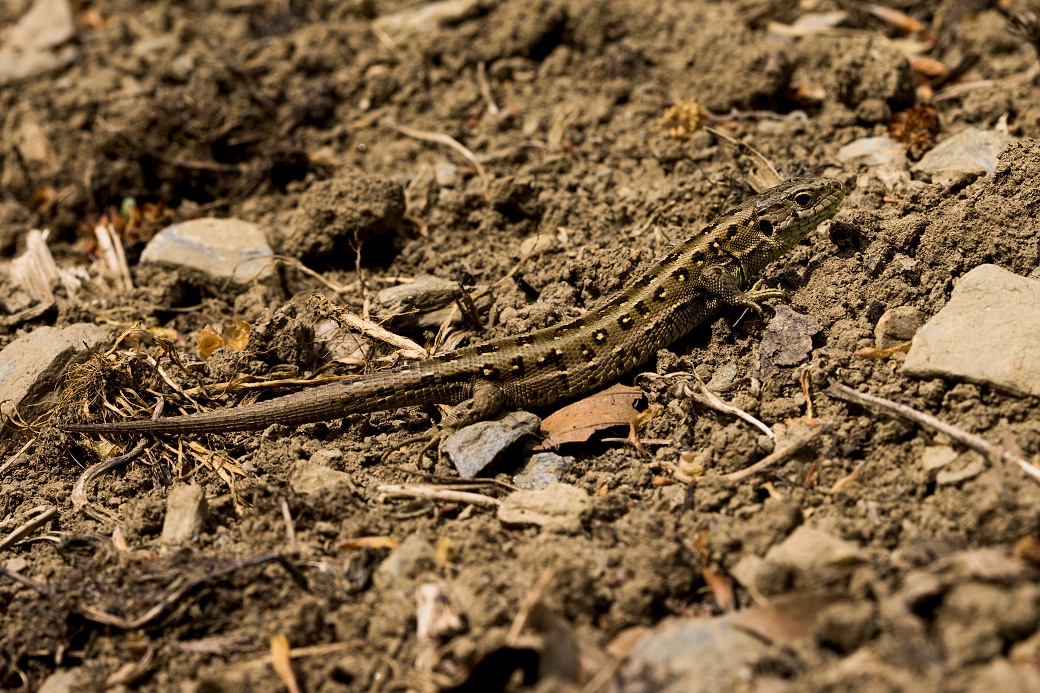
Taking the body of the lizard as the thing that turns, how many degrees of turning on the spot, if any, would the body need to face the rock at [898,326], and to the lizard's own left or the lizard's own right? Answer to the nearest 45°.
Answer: approximately 45° to the lizard's own right

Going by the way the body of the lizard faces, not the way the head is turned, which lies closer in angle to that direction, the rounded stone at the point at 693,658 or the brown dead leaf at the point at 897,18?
the brown dead leaf

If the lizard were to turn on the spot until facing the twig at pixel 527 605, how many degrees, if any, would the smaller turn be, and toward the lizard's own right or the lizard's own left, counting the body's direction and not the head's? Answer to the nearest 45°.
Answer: approximately 90° to the lizard's own right

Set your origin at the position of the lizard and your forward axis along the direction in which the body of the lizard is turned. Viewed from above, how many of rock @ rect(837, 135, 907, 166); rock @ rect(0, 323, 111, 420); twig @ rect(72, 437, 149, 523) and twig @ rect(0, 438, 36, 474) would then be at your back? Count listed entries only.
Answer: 3

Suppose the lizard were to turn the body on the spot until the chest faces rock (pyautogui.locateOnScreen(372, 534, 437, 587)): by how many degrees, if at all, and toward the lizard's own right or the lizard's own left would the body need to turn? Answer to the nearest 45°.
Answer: approximately 135° to the lizard's own right

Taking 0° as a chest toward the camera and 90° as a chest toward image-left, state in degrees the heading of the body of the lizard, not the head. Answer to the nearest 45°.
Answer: approximately 270°

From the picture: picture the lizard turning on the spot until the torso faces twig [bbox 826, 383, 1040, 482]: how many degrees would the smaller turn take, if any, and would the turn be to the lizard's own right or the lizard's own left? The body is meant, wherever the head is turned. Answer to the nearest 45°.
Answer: approximately 45° to the lizard's own right

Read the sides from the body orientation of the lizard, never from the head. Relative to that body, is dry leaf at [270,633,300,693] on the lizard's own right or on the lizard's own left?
on the lizard's own right

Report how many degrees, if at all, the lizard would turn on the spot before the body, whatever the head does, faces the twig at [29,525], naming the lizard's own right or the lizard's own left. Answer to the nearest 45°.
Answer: approximately 180°

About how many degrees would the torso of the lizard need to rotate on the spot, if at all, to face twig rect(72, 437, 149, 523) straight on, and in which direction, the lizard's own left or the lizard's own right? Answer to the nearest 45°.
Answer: approximately 180°
